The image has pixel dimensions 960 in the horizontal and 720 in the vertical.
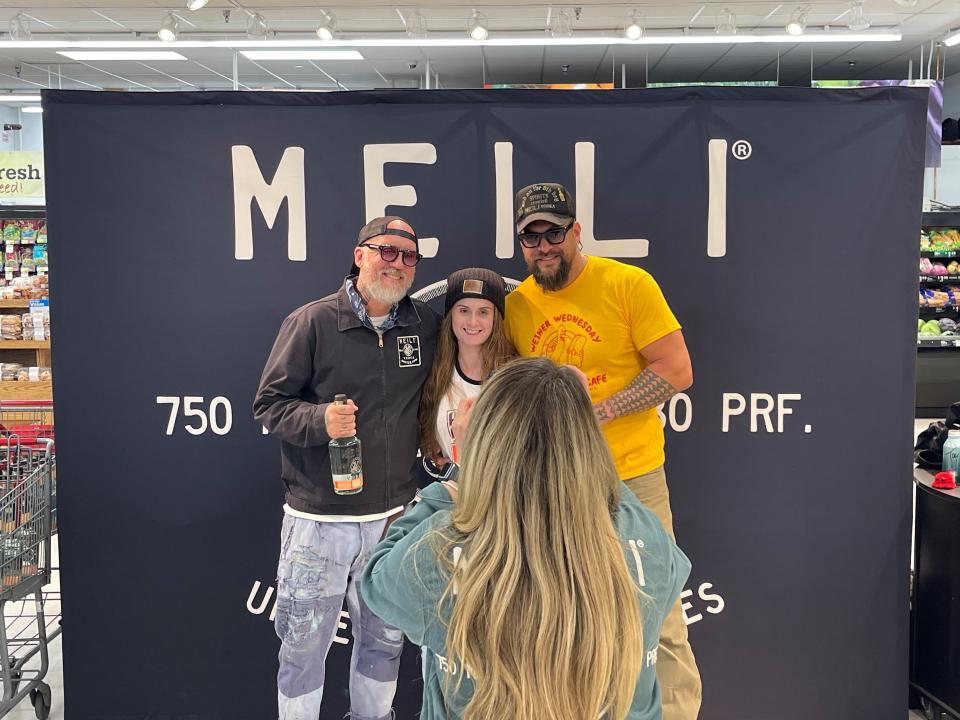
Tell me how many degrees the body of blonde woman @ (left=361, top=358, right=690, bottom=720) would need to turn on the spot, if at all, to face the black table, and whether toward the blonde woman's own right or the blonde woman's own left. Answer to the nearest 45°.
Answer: approximately 45° to the blonde woman's own right

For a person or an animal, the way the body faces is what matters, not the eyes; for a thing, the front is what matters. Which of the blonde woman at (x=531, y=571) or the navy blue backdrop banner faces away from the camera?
the blonde woman

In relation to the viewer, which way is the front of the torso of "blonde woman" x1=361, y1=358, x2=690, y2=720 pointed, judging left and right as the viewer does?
facing away from the viewer

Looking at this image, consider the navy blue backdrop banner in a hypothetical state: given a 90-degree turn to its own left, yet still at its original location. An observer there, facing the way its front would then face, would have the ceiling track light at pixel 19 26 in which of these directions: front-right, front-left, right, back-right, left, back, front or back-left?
back-left

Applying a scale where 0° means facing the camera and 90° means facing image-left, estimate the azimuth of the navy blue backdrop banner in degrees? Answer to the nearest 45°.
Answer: approximately 0°

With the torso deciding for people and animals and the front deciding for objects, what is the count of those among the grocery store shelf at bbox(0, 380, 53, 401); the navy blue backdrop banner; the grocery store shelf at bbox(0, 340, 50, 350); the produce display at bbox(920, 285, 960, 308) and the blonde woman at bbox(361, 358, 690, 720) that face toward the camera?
4
